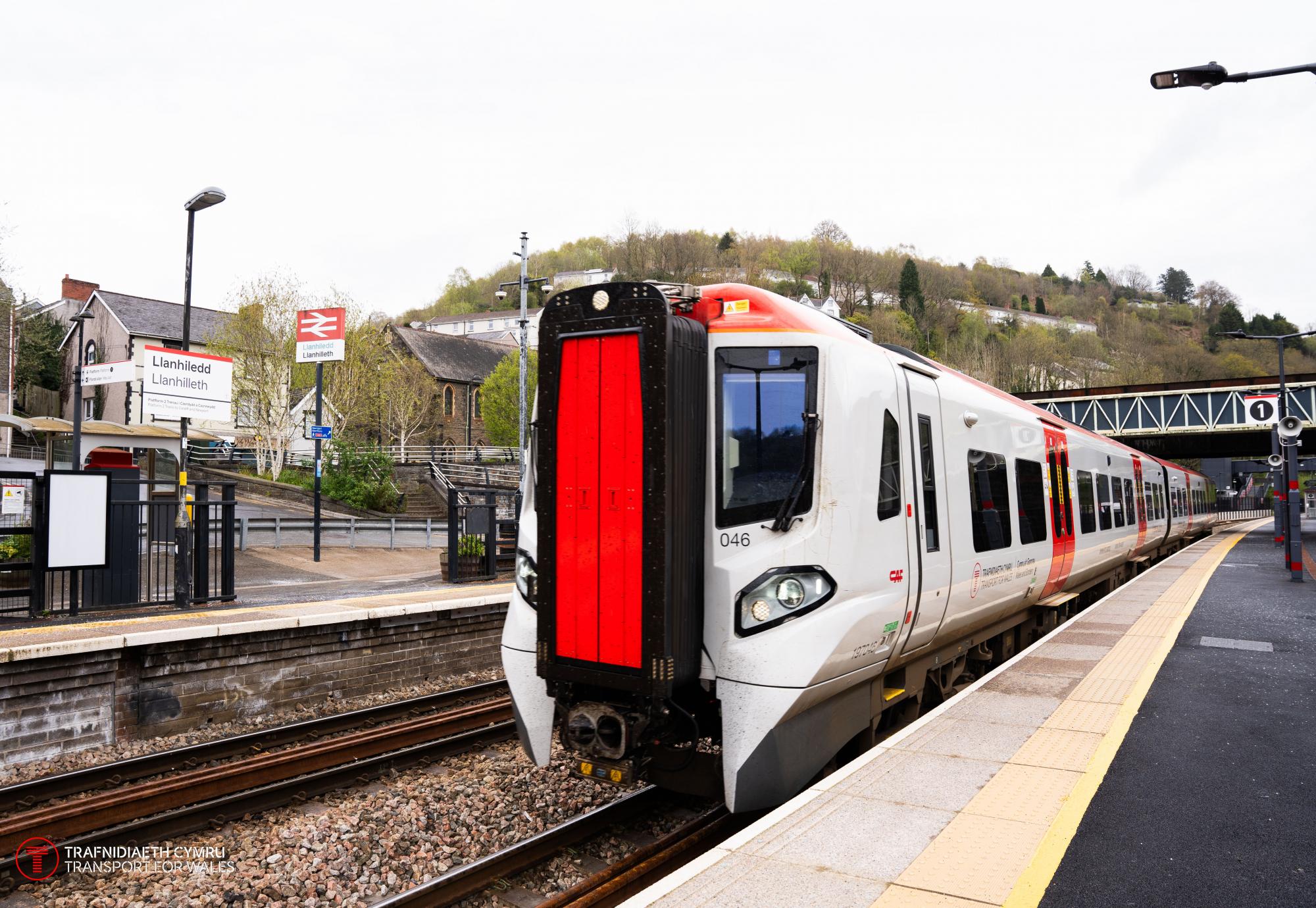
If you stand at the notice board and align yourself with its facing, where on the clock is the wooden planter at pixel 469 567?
The wooden planter is roughly at 8 o'clock from the notice board.

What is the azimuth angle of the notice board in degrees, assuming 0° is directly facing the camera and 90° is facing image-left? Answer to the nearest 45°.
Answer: approximately 0°

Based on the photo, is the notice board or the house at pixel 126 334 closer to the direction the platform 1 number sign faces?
the notice board

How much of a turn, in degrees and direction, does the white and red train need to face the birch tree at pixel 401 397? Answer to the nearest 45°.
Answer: approximately 90° to its right

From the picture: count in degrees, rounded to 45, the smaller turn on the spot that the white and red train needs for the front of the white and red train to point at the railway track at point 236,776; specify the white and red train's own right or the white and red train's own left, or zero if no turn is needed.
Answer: approximately 45° to the white and red train's own right

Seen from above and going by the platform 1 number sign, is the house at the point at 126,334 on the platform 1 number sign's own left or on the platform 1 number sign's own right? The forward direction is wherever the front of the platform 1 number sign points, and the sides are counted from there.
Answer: on the platform 1 number sign's own right

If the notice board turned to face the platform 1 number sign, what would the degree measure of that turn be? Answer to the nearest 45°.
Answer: approximately 90° to its left

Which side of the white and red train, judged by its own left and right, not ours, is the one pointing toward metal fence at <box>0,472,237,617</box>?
right
